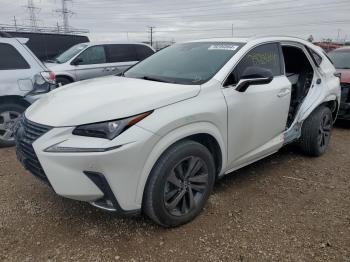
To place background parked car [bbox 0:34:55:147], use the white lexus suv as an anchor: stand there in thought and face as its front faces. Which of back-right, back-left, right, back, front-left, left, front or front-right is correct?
right

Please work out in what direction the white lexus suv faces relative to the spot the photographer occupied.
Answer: facing the viewer and to the left of the viewer

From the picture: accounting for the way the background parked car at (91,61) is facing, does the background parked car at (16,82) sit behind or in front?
in front

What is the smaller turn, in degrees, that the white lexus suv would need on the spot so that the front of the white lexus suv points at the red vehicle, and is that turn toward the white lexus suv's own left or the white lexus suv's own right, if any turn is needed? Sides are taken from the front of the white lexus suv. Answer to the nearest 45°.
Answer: approximately 180°

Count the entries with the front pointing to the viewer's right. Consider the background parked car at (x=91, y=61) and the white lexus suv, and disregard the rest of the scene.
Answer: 0

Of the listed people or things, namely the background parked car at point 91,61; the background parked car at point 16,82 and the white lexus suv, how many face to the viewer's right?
0

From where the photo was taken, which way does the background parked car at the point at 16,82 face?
to the viewer's left

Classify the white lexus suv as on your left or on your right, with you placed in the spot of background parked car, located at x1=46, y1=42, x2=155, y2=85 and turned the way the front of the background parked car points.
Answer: on your left

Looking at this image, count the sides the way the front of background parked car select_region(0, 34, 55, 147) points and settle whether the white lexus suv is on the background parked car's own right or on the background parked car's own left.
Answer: on the background parked car's own left

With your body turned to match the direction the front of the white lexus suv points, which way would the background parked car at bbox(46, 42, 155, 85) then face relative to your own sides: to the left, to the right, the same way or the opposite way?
the same way

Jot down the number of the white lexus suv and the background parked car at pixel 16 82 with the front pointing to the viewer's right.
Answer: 0
